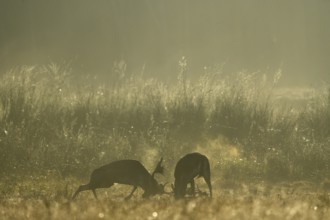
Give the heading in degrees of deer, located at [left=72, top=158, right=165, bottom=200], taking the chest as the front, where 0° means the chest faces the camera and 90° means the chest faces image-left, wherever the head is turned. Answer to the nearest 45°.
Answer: approximately 270°
